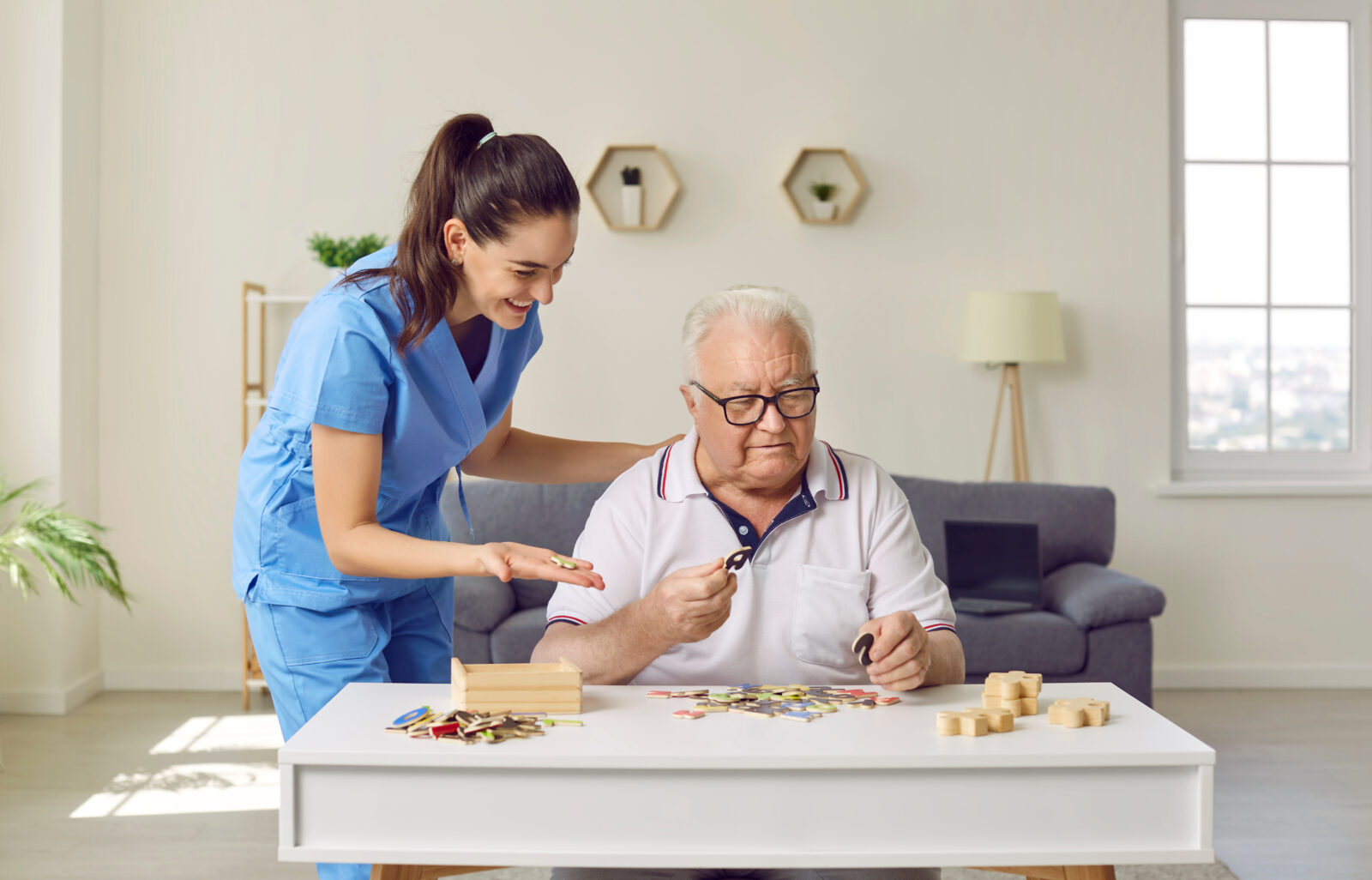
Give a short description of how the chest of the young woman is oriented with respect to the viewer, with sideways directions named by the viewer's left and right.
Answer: facing the viewer and to the right of the viewer

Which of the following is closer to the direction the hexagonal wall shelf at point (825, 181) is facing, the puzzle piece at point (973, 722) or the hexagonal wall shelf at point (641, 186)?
the puzzle piece

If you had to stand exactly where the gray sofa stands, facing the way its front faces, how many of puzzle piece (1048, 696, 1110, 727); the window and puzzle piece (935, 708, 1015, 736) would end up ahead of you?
2

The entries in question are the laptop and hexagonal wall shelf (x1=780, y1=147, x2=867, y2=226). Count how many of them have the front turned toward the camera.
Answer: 2

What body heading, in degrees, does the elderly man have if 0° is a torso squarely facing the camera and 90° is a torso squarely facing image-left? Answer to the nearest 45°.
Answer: approximately 0°

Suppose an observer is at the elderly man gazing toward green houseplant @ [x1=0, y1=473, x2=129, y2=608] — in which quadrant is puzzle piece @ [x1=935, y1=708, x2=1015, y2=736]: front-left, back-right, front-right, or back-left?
back-left

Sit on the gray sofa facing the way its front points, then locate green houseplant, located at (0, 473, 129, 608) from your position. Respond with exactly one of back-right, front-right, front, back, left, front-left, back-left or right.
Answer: right

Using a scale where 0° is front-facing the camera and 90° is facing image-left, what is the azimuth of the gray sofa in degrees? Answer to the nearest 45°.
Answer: approximately 0°

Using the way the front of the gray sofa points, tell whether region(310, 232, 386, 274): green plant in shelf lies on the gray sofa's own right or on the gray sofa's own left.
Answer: on the gray sofa's own right

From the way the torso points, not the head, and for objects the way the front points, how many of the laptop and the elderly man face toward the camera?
2

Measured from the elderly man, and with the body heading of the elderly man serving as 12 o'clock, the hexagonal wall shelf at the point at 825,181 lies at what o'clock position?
The hexagonal wall shelf is roughly at 6 o'clock from the elderly man.

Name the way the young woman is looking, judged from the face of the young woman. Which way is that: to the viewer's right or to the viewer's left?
to the viewer's right
